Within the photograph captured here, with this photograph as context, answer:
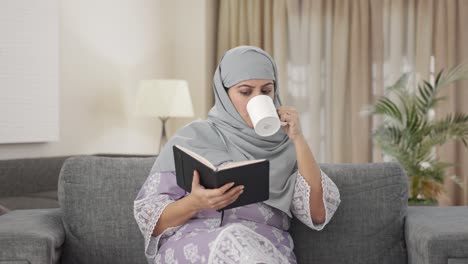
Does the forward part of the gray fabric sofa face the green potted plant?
no

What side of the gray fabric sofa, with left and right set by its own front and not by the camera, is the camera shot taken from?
front

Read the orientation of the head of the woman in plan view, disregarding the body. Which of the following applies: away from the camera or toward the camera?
toward the camera

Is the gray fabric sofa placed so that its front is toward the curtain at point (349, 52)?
no

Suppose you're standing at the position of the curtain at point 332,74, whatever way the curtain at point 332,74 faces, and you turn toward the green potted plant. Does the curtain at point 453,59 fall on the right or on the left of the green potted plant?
left

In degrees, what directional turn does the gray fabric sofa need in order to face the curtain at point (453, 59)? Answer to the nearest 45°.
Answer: approximately 135° to its left

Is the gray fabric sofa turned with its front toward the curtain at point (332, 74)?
no

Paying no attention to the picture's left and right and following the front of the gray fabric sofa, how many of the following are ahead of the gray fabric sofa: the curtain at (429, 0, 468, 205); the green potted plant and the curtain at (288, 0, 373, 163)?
0
